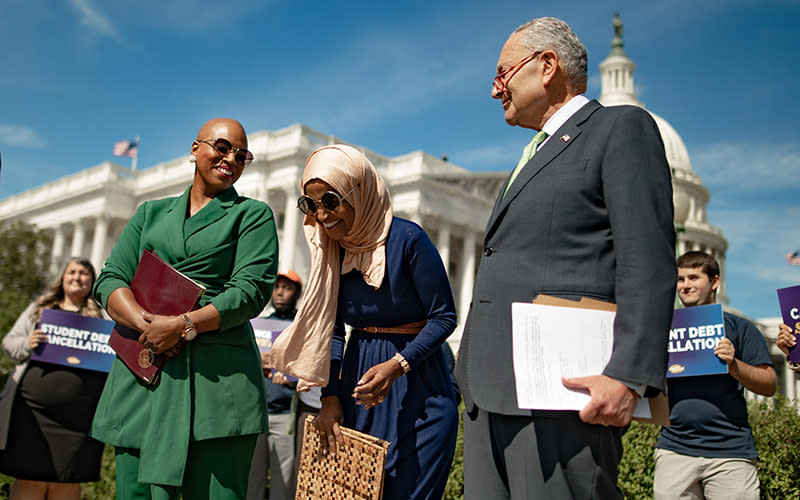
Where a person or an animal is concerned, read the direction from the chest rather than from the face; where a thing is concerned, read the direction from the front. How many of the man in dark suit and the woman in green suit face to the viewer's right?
0

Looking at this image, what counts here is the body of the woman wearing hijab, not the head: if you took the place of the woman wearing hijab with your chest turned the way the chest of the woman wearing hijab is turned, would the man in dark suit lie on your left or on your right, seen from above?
on your left

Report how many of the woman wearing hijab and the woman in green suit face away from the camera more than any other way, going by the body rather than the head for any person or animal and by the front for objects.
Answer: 0

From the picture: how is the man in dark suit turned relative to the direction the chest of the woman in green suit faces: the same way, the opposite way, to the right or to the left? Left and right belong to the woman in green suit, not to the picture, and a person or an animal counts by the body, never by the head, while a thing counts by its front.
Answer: to the right

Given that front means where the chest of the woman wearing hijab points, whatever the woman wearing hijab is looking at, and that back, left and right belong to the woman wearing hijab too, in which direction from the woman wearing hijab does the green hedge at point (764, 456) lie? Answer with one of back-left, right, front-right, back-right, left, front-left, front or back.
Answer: back

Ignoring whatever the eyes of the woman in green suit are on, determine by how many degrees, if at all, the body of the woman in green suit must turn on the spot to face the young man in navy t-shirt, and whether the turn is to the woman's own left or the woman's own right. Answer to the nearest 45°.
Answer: approximately 90° to the woman's own left

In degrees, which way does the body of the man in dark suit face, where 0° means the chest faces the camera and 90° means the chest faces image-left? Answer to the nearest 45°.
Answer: approximately 45°

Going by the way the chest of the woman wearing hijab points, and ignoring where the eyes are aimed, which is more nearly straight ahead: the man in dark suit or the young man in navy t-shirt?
the man in dark suit

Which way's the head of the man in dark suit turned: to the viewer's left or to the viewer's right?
to the viewer's left

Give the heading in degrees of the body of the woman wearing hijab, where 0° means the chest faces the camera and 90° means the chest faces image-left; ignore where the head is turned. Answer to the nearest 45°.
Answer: approximately 45°
